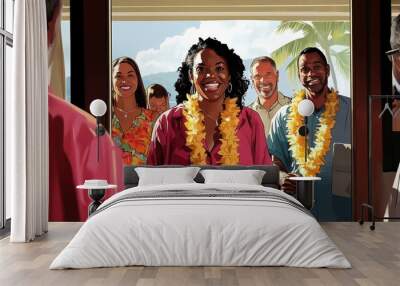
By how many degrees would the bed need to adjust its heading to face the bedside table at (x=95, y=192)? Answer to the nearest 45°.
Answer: approximately 135° to its right

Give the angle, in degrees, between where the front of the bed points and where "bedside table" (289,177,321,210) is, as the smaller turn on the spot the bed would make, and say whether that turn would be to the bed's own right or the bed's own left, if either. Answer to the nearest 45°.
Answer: approximately 135° to the bed's own left

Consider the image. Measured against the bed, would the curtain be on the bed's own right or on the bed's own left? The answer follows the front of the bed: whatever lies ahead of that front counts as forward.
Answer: on the bed's own right

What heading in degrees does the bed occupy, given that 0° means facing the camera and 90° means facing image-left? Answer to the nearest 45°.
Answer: approximately 0°
